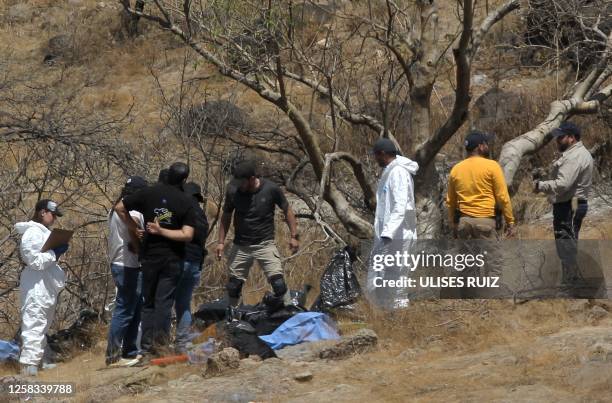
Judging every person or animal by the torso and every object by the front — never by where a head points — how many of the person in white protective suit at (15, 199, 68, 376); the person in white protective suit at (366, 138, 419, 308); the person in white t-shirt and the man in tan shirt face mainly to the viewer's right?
2

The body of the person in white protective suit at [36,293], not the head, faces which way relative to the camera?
to the viewer's right

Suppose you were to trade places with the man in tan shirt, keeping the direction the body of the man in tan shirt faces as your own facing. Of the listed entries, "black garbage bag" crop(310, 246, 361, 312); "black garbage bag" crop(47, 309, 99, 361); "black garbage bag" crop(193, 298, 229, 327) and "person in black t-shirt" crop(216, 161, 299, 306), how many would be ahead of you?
4

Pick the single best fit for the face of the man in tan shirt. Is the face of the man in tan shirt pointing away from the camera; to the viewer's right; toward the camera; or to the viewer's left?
to the viewer's left

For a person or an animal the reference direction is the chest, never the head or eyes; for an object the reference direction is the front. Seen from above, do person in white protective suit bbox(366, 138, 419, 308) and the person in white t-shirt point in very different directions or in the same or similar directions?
very different directions

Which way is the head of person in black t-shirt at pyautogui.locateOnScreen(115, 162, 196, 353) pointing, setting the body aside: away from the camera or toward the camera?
away from the camera

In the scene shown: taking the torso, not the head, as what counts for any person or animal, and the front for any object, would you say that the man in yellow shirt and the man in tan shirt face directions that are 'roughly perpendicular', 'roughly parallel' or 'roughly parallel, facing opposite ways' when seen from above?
roughly perpendicular

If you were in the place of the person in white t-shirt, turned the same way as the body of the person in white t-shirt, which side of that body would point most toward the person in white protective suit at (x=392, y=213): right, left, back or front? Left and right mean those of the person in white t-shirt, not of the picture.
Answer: front

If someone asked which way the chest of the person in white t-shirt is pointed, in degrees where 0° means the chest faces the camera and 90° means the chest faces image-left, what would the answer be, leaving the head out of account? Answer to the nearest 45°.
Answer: approximately 270°

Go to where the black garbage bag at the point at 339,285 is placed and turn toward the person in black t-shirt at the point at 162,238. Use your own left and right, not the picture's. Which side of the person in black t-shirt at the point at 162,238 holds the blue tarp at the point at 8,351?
right

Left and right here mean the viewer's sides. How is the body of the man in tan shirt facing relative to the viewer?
facing to the left of the viewer

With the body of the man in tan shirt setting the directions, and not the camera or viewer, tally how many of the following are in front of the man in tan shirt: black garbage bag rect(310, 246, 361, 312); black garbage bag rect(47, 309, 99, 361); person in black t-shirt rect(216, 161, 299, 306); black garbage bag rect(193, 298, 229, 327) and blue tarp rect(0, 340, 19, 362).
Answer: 5

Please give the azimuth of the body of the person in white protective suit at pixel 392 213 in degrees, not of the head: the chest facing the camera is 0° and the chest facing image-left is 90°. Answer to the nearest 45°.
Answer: approximately 90°
